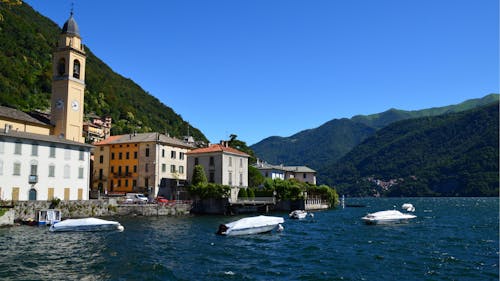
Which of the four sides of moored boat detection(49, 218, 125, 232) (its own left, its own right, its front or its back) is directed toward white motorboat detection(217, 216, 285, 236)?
front

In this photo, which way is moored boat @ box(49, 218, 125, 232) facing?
to the viewer's right

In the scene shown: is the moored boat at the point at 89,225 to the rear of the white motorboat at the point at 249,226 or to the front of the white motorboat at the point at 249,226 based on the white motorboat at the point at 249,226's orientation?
to the rear

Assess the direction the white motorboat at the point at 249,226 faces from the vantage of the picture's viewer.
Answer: facing to the right of the viewer
